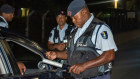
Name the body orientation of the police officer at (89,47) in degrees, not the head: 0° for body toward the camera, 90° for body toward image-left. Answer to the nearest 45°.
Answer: approximately 45°
